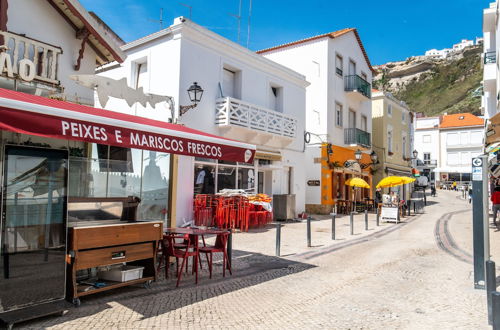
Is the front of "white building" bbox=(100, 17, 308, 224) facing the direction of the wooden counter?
no

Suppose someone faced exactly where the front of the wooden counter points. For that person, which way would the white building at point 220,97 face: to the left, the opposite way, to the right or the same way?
the same way

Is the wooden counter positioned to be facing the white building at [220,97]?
no

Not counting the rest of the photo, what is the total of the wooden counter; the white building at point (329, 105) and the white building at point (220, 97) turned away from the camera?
0

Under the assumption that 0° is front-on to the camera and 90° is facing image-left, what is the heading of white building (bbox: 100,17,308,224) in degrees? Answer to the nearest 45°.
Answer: approximately 315°

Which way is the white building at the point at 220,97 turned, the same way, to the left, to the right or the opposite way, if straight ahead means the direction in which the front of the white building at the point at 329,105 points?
the same way

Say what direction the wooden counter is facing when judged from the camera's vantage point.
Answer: facing the viewer and to the right of the viewer

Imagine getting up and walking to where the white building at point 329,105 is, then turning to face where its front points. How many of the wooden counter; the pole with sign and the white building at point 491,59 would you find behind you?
0

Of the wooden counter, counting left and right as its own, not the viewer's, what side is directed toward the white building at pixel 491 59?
left

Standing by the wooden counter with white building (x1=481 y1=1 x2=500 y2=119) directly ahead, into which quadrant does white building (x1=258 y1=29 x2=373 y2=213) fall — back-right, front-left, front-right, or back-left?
front-left

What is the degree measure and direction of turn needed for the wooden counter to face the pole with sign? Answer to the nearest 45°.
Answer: approximately 45° to its left

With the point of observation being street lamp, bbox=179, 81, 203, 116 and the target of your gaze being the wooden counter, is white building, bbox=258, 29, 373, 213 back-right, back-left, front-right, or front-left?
back-left

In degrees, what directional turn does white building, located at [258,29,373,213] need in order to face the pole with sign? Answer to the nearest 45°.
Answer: approximately 45° to its right

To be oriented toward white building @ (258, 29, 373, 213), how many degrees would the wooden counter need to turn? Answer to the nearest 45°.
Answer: approximately 90° to its left

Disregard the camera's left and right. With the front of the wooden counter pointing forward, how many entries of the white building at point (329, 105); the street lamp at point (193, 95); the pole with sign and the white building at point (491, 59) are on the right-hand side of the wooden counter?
0

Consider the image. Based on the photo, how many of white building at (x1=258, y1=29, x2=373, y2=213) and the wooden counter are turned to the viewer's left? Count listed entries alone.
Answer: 0

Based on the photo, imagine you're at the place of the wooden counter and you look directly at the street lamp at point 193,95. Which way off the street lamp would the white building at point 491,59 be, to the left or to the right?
right
